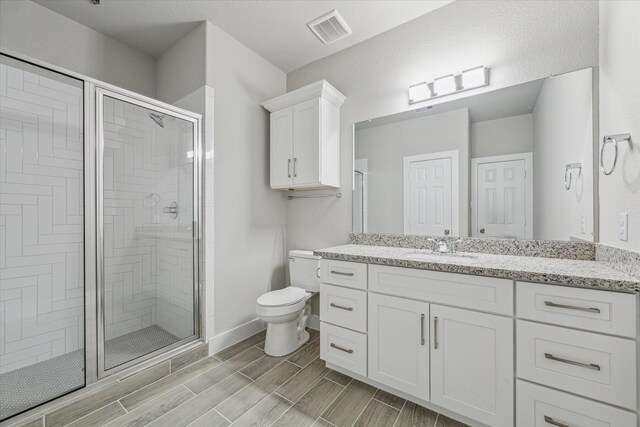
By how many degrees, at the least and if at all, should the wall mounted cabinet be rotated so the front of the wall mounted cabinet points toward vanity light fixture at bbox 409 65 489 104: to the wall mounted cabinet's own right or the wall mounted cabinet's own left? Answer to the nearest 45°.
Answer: approximately 90° to the wall mounted cabinet's own left

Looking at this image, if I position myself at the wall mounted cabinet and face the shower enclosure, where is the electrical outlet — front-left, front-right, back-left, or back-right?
back-left

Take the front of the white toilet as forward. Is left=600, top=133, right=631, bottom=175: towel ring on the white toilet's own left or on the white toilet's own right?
on the white toilet's own left

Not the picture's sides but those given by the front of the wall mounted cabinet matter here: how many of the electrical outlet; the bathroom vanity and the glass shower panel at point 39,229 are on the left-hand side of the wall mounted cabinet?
2

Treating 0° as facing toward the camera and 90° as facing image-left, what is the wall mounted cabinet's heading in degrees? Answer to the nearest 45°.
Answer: approximately 45°

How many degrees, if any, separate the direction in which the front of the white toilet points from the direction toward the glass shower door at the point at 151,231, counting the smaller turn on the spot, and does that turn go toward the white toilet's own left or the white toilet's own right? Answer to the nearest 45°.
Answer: approximately 45° to the white toilet's own right
